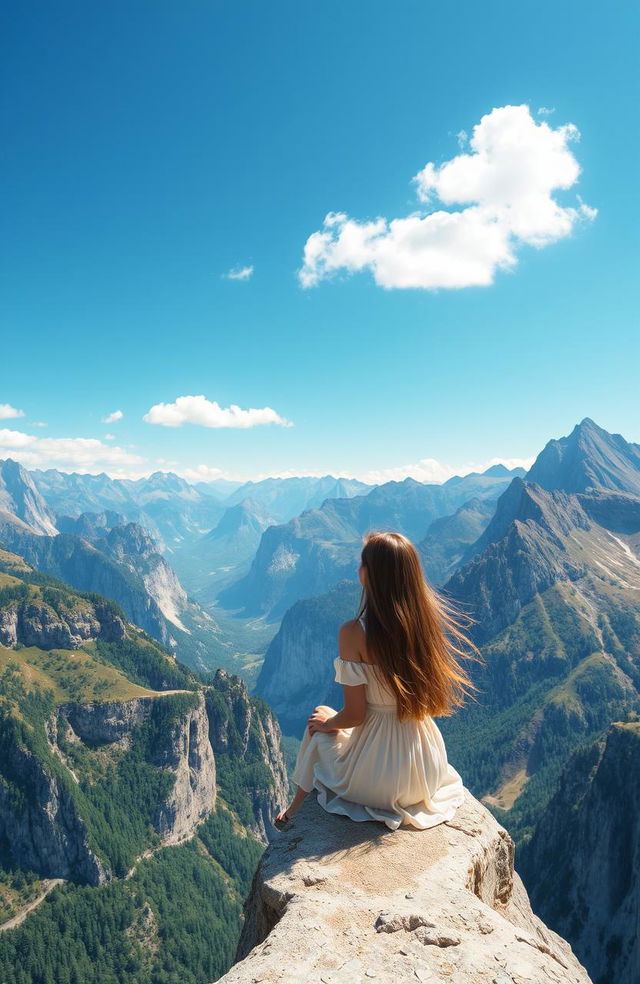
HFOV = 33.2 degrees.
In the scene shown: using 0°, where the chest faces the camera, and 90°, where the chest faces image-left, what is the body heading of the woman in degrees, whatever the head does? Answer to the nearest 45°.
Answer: approximately 135°
